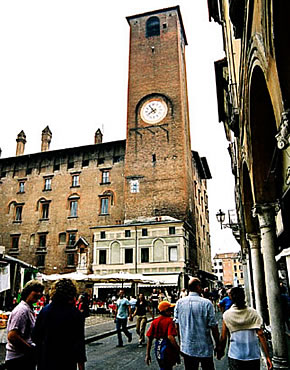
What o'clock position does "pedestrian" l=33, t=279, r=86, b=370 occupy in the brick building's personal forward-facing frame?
The pedestrian is roughly at 12 o'clock from the brick building.

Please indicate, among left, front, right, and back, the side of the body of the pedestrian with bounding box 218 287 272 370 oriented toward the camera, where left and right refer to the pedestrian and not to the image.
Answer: back

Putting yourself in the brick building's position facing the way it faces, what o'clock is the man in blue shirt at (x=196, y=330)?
The man in blue shirt is roughly at 12 o'clock from the brick building.

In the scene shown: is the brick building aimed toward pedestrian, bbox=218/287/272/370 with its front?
yes

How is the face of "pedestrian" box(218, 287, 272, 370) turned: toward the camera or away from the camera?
away from the camera

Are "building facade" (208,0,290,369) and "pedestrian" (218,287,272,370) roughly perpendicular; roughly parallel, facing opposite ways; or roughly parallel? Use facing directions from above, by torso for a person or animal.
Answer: roughly perpendicular

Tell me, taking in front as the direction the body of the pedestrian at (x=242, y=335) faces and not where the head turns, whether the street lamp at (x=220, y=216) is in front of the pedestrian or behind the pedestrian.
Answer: in front

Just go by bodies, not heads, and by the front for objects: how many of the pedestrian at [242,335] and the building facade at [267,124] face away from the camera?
1

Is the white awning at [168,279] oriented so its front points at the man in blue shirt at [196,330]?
yes

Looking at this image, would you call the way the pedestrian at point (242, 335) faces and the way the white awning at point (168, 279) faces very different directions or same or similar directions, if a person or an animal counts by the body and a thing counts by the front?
very different directions

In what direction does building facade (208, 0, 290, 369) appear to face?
to the viewer's left

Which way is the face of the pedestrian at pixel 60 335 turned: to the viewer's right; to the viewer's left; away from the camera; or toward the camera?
away from the camera
